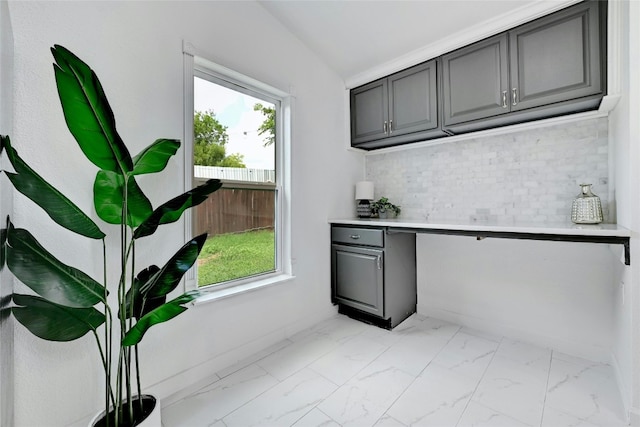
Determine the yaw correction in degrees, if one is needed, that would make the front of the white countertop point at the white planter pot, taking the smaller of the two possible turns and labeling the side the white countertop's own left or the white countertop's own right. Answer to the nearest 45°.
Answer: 0° — it already faces it

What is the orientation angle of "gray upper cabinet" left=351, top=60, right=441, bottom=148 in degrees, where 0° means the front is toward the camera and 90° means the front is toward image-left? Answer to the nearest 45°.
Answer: approximately 45°

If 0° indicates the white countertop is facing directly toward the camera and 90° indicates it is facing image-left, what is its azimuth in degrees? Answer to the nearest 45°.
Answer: approximately 45°

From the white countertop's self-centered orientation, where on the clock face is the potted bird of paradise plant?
The potted bird of paradise plant is roughly at 12 o'clock from the white countertop.
